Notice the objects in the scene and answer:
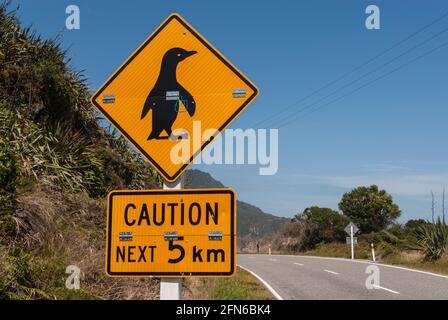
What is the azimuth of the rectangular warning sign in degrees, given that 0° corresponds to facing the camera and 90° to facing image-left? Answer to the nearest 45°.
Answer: approximately 0°

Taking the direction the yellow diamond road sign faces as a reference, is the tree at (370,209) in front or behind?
behind

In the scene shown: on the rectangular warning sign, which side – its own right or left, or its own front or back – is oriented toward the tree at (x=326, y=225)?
back

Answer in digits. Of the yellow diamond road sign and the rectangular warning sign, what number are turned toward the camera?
2

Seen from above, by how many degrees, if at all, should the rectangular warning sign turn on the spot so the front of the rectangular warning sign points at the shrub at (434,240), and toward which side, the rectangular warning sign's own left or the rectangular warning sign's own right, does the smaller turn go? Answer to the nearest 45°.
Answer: approximately 135° to the rectangular warning sign's own left

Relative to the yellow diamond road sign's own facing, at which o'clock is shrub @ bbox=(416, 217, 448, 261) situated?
The shrub is roughly at 7 o'clock from the yellow diamond road sign.

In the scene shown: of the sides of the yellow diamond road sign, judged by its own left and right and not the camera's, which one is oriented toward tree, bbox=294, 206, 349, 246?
back

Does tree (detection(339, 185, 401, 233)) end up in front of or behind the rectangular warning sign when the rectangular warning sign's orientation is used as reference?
behind
